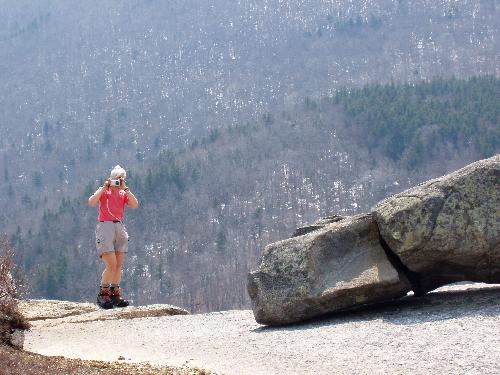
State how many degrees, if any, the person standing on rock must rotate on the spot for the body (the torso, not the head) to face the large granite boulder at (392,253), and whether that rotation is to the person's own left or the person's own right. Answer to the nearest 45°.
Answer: approximately 45° to the person's own left

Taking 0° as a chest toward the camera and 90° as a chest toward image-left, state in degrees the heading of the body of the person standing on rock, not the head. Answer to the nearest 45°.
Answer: approximately 0°

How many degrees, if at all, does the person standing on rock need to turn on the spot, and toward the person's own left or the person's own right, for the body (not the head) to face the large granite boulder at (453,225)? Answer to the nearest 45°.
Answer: approximately 45° to the person's own left
